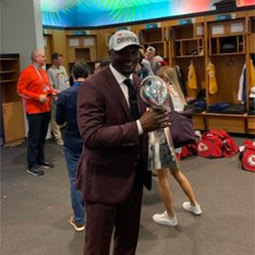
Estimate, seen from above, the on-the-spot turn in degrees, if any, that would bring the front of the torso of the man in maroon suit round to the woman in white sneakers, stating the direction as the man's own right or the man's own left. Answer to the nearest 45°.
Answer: approximately 135° to the man's own left

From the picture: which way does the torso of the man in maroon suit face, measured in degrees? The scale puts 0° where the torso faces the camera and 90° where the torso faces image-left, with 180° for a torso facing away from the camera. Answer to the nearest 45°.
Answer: approximately 315°

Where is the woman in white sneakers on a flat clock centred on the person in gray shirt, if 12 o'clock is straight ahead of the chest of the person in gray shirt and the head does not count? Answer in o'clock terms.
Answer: The woman in white sneakers is roughly at 1 o'clock from the person in gray shirt.

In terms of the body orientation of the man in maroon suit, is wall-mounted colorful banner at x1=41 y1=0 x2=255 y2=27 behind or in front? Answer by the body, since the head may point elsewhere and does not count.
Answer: behind

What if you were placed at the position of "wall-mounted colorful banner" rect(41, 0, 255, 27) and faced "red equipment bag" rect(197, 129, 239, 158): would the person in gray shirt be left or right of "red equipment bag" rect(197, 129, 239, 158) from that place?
right

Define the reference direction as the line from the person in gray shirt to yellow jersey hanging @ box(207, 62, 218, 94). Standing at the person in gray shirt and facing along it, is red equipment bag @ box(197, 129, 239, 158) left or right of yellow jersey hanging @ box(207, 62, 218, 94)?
right
